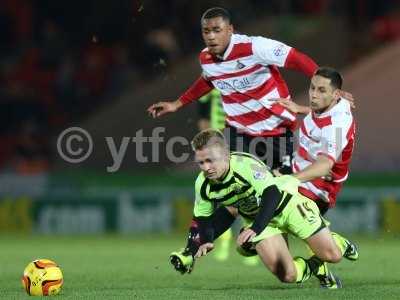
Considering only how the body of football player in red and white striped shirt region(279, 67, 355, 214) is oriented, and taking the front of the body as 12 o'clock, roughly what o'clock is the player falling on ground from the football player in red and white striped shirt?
The player falling on ground is roughly at 12 o'clock from the football player in red and white striped shirt.

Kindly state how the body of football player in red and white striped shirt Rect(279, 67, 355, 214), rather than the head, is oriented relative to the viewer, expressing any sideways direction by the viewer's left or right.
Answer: facing the viewer and to the left of the viewer

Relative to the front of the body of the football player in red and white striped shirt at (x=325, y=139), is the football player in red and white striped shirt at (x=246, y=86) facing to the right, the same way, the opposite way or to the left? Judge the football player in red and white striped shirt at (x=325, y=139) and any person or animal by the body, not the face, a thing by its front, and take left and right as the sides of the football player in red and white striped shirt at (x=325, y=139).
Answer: the same way

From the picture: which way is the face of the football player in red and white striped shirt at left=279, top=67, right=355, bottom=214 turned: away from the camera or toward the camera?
toward the camera

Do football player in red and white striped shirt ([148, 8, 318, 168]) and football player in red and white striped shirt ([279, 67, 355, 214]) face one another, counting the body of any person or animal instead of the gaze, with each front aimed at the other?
no

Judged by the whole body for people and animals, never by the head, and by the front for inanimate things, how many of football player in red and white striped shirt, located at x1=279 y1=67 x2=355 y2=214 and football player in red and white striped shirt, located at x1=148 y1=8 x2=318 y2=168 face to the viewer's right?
0

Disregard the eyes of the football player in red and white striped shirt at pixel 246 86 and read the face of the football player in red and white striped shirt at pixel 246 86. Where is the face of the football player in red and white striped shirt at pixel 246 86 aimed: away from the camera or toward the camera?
toward the camera

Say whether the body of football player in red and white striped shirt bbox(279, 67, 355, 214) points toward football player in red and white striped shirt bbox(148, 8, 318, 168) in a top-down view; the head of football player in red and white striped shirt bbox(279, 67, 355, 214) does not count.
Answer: no

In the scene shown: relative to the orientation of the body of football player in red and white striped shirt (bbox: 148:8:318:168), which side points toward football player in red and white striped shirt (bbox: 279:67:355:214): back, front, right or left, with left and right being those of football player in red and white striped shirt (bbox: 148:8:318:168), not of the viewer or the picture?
left

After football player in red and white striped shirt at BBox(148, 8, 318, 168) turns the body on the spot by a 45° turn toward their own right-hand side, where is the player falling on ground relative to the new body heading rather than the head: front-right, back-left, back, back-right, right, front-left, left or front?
left
